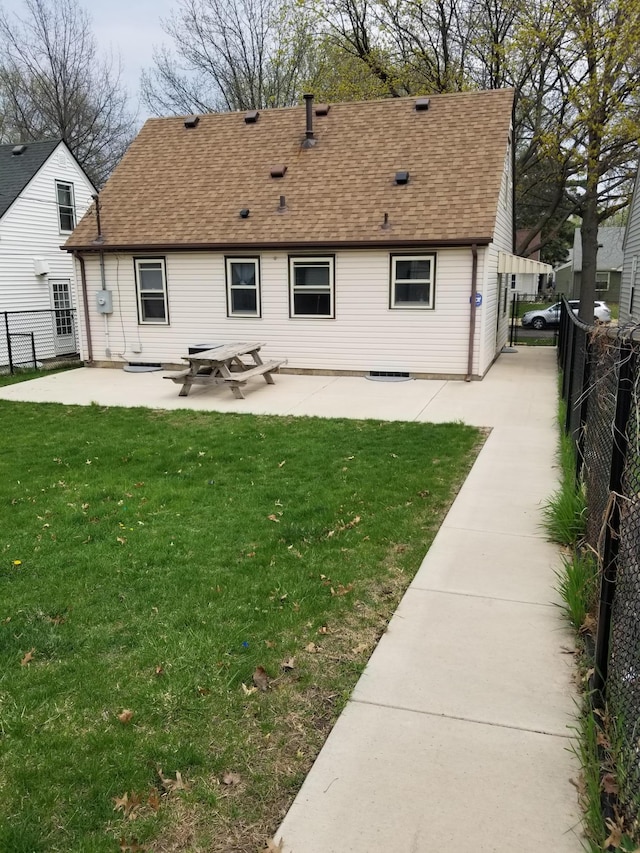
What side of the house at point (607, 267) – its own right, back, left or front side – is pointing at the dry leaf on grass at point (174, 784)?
front

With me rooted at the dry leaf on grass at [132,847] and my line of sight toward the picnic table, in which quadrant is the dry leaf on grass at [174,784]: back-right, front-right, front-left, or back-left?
front-right

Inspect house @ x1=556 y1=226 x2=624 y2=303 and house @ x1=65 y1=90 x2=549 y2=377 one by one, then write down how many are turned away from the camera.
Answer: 1

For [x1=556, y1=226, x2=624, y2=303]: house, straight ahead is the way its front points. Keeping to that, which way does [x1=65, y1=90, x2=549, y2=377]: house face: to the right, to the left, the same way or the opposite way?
the opposite way

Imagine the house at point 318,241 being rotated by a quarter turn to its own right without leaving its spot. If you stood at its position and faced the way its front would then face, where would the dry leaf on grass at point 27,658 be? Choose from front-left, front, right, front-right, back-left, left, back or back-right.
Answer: right

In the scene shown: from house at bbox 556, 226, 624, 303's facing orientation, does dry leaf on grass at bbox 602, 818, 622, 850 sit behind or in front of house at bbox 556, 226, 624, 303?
in front

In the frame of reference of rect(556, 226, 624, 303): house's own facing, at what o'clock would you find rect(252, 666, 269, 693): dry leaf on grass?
The dry leaf on grass is roughly at 12 o'clock from the house.

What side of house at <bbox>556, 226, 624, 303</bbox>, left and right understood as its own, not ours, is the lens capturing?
front

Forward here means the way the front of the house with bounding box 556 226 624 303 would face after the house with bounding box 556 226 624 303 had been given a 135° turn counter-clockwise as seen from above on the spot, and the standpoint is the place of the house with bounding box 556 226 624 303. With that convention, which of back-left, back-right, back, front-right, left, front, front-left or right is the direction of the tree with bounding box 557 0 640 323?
back-right

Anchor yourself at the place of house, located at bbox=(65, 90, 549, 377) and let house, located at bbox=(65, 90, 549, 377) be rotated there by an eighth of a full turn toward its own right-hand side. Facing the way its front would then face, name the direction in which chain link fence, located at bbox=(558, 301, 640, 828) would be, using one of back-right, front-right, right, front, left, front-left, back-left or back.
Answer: back-right

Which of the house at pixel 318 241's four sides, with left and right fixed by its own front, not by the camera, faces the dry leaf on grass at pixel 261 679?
back

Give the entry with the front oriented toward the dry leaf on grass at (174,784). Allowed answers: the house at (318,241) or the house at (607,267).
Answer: the house at (607,267)

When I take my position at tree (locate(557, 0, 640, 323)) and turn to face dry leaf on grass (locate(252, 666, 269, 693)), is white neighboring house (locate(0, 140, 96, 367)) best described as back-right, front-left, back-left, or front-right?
front-right

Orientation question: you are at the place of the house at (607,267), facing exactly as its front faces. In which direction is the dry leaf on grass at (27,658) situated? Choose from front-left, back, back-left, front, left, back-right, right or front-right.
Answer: front

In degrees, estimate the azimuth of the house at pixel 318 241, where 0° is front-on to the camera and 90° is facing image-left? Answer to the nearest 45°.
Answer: approximately 180°

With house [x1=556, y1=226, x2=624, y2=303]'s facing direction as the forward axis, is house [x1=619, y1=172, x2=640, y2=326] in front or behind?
in front

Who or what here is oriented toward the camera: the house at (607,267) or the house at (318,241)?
the house at (607,267)

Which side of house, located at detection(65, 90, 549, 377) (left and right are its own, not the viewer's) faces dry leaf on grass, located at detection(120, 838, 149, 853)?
back

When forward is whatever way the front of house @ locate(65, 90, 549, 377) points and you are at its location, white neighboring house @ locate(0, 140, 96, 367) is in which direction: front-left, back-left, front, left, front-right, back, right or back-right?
front-left

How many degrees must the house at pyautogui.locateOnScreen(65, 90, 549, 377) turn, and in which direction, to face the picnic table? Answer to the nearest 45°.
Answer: approximately 135° to its left
